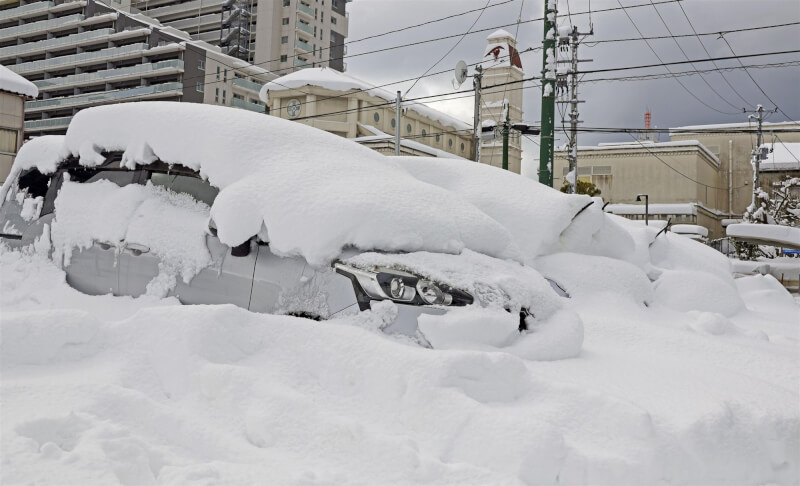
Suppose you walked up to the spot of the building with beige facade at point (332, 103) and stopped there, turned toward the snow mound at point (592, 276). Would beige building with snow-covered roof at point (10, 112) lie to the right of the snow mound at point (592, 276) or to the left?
right

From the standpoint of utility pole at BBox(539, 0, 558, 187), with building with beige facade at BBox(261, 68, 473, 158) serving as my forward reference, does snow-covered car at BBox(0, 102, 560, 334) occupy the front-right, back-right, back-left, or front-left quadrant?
back-left

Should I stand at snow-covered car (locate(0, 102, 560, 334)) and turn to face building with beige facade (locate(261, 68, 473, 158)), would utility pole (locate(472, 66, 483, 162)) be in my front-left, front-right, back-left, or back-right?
front-right

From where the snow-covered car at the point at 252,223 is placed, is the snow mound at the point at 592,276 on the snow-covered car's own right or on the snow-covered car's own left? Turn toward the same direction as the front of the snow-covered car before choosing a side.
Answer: on the snow-covered car's own left

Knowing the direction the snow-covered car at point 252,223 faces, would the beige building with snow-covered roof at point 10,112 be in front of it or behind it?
behind

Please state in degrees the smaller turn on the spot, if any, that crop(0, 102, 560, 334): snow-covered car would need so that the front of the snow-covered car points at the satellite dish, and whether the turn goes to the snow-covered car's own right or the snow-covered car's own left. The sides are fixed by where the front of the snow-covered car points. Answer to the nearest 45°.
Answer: approximately 135° to the snow-covered car's own left

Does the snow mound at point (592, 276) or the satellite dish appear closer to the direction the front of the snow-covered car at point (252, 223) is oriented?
the snow mound

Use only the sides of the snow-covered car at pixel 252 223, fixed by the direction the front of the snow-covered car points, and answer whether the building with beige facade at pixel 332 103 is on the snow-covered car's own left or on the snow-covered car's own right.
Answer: on the snow-covered car's own left

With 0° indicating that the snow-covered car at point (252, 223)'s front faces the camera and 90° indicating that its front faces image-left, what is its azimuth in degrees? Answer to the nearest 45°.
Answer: approximately 315°

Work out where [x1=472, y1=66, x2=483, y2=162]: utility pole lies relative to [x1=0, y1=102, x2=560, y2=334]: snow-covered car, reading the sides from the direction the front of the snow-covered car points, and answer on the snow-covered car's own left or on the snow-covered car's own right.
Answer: on the snow-covered car's own left
